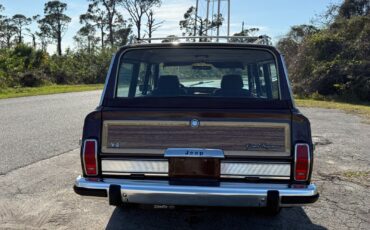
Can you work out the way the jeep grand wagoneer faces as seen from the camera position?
facing away from the viewer
